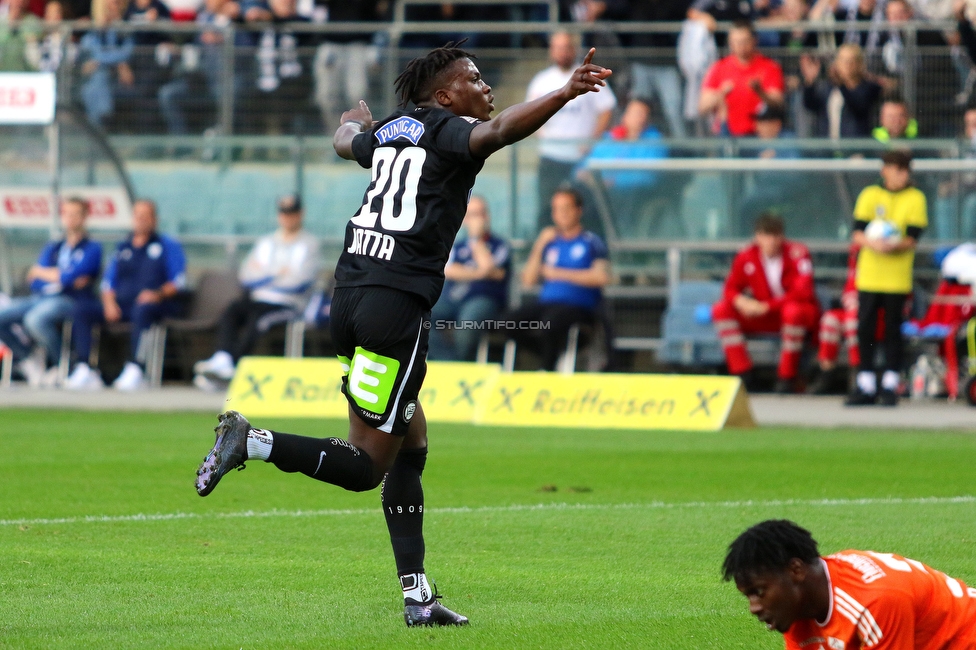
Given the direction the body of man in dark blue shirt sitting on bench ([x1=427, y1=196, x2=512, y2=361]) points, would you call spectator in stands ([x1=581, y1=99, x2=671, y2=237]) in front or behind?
behind

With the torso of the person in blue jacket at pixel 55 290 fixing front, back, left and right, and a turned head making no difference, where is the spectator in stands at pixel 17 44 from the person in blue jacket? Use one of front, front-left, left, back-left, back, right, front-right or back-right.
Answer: back-right

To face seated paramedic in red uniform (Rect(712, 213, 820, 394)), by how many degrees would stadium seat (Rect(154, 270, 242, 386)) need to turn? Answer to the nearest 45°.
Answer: approximately 90° to its left

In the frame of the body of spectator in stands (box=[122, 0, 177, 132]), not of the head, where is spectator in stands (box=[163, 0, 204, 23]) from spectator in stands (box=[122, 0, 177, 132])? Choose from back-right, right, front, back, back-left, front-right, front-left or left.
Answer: back

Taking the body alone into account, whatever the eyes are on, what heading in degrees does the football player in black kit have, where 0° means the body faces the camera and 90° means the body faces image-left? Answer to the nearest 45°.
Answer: approximately 225°

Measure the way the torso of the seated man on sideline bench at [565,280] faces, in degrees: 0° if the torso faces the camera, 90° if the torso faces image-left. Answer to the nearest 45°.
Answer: approximately 45°

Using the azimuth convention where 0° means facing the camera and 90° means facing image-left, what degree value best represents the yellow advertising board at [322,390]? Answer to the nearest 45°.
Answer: approximately 0°

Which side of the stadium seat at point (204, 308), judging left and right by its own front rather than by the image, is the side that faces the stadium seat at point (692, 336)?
left

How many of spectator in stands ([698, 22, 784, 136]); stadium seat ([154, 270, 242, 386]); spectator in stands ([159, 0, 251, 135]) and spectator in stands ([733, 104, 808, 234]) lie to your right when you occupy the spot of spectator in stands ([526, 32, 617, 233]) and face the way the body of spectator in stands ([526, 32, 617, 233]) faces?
2

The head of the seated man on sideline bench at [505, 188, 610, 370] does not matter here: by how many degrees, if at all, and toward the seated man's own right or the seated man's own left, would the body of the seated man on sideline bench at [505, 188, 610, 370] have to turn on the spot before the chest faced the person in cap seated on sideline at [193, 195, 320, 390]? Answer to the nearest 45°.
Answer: approximately 45° to the seated man's own right

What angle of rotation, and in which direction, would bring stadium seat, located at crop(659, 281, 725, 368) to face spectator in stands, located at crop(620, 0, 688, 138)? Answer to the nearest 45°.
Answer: approximately 135° to its right

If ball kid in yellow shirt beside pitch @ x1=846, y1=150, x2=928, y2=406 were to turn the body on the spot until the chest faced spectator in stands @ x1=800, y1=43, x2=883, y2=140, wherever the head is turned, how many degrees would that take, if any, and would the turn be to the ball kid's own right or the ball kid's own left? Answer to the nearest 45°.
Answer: approximately 180°
